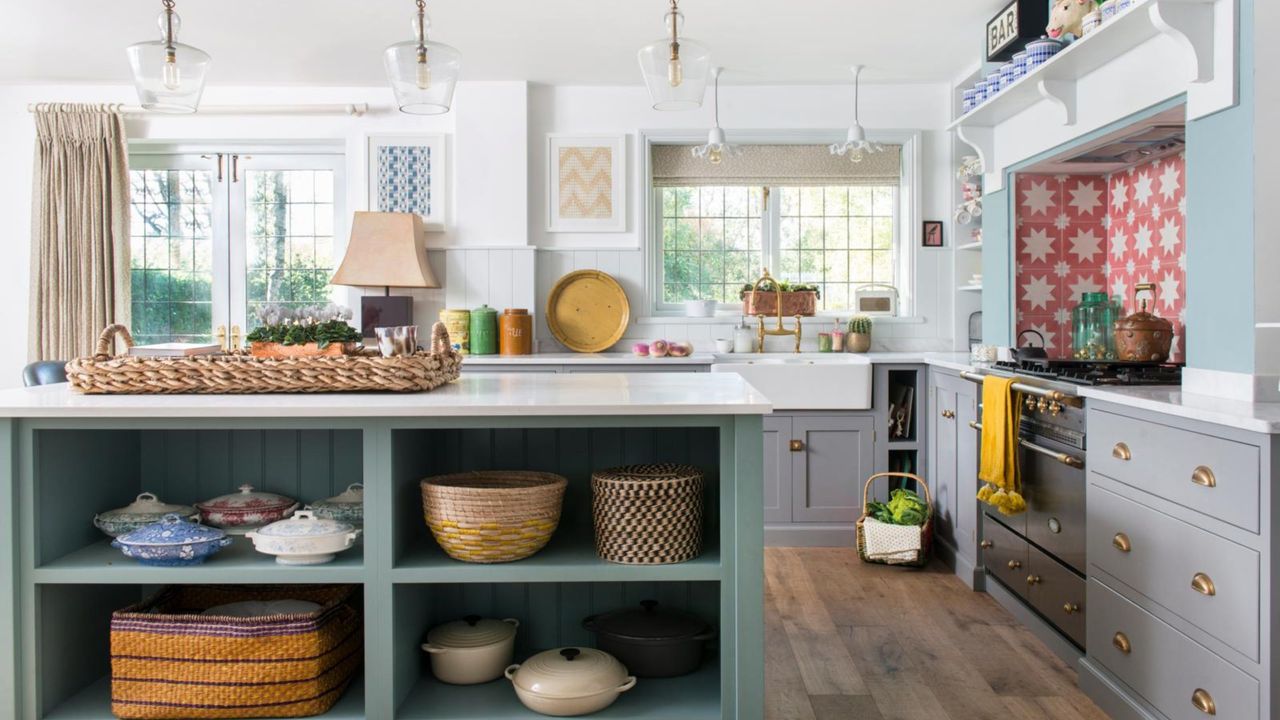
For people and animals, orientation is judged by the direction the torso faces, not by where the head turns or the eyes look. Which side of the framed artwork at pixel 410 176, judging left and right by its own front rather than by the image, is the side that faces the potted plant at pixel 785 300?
left

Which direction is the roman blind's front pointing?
toward the camera

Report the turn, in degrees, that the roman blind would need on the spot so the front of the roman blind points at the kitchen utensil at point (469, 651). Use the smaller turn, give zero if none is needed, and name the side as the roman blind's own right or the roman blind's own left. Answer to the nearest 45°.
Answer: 0° — it already faces it

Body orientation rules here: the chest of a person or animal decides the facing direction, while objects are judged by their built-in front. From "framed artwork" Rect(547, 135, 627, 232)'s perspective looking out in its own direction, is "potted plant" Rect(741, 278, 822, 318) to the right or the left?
on its left

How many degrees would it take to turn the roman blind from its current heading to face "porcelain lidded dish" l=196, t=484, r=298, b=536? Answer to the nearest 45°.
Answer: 0° — it already faces it

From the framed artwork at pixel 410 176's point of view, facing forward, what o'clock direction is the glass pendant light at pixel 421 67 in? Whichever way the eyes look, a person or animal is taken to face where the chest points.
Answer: The glass pendant light is roughly at 12 o'clock from the framed artwork.

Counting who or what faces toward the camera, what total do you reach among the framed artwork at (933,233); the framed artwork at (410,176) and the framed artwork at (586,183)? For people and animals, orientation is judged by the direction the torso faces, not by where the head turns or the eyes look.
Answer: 3

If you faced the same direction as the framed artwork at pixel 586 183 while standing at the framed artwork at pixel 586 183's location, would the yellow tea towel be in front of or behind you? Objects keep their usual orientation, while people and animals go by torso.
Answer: in front

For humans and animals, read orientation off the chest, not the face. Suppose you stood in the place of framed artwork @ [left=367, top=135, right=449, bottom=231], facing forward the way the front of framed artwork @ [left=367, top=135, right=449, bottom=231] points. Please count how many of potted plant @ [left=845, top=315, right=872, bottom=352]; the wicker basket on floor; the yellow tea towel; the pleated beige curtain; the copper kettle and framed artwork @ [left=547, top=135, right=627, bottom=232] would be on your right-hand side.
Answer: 1

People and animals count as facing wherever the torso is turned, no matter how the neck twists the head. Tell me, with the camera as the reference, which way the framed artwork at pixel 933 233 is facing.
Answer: facing the viewer

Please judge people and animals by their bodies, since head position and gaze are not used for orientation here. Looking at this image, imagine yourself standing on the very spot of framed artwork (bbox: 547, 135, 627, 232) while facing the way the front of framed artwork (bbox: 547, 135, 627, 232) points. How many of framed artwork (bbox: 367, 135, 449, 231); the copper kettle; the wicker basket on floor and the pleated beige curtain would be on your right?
2

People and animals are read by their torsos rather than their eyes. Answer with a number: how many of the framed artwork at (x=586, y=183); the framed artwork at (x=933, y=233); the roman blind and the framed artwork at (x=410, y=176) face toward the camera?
4

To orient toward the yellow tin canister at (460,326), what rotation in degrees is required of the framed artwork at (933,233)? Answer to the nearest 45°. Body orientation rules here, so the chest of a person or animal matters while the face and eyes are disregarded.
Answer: approximately 90° to its right

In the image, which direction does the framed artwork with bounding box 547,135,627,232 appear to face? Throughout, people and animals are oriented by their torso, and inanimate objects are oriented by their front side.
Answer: toward the camera

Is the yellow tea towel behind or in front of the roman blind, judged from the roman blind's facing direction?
in front
